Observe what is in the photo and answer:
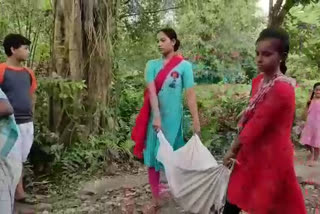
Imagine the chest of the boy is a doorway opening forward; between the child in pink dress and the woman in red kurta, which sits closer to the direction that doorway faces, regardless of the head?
the woman in red kurta

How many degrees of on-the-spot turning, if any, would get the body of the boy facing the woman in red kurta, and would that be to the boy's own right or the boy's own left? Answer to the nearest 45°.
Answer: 0° — they already face them

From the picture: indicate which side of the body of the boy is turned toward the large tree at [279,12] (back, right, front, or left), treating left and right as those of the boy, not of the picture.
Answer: left

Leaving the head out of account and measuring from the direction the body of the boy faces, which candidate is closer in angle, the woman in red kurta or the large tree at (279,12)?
the woman in red kurta

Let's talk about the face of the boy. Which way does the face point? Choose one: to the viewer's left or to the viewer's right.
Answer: to the viewer's right

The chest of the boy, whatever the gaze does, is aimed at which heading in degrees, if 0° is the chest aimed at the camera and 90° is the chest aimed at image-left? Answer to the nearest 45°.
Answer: approximately 315°
